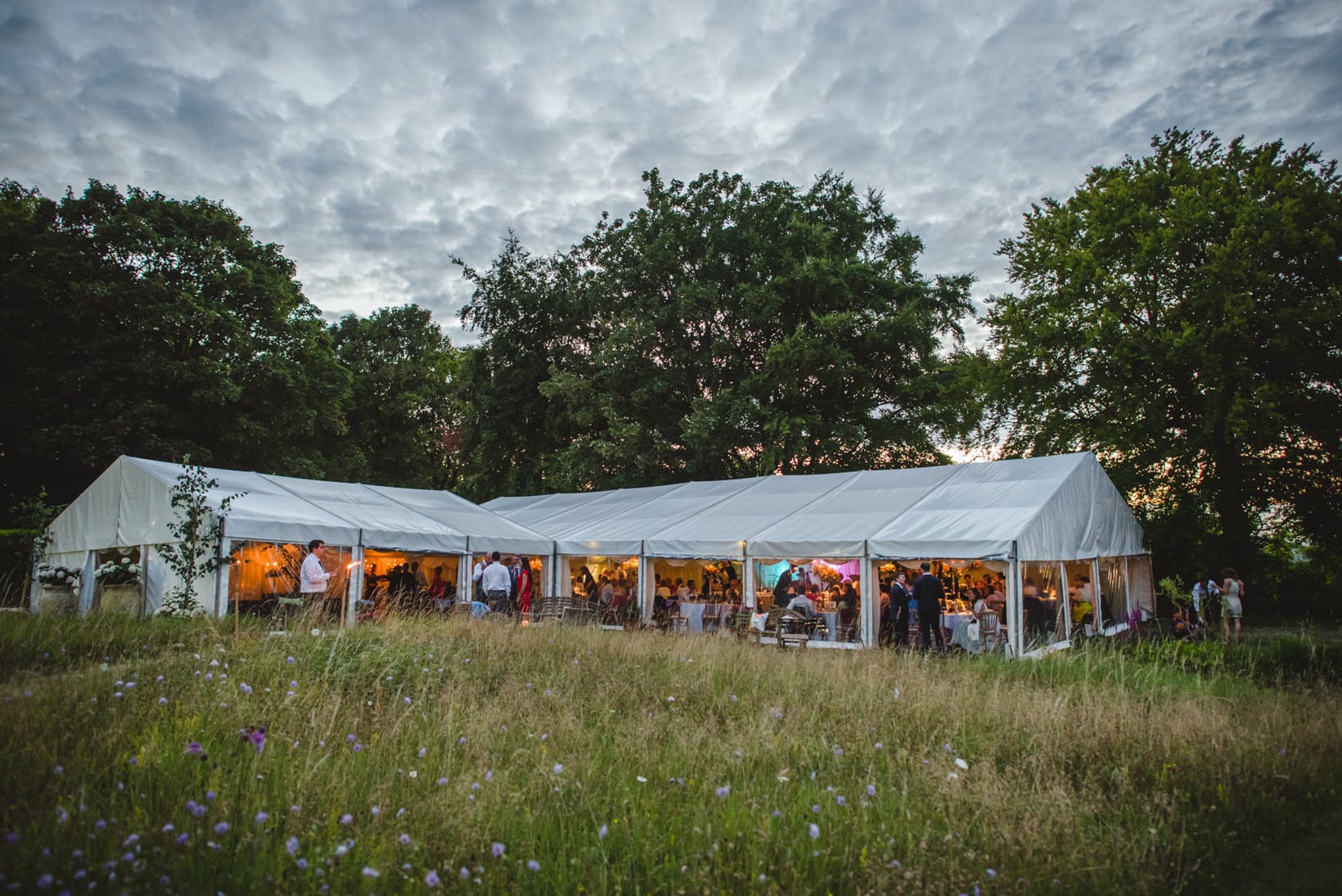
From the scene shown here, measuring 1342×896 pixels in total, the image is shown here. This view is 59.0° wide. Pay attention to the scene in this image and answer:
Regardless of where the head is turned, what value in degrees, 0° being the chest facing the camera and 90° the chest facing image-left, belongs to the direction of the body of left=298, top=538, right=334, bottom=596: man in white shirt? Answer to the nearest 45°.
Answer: approximately 270°

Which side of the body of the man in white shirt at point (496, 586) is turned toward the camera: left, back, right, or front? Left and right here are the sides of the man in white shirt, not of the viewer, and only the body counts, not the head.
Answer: back

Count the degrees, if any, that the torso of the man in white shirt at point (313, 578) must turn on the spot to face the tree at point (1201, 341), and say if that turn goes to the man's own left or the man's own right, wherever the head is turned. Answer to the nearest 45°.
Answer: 0° — they already face it

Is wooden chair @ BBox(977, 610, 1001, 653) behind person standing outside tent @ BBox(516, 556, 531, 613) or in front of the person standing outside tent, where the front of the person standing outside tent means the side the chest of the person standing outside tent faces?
behind

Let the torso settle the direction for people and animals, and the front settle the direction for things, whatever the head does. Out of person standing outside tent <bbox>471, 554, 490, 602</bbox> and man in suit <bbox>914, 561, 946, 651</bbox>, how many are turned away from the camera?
1

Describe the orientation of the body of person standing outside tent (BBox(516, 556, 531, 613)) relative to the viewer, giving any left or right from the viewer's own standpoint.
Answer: facing to the left of the viewer

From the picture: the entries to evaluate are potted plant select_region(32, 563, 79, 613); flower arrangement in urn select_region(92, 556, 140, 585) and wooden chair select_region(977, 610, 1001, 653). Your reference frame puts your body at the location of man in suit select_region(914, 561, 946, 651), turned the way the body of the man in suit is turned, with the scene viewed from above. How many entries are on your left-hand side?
2
